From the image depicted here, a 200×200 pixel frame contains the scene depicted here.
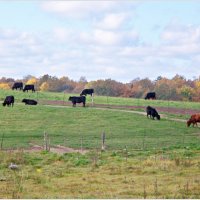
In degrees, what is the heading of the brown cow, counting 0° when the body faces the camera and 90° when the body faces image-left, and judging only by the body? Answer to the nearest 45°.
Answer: approximately 90°
